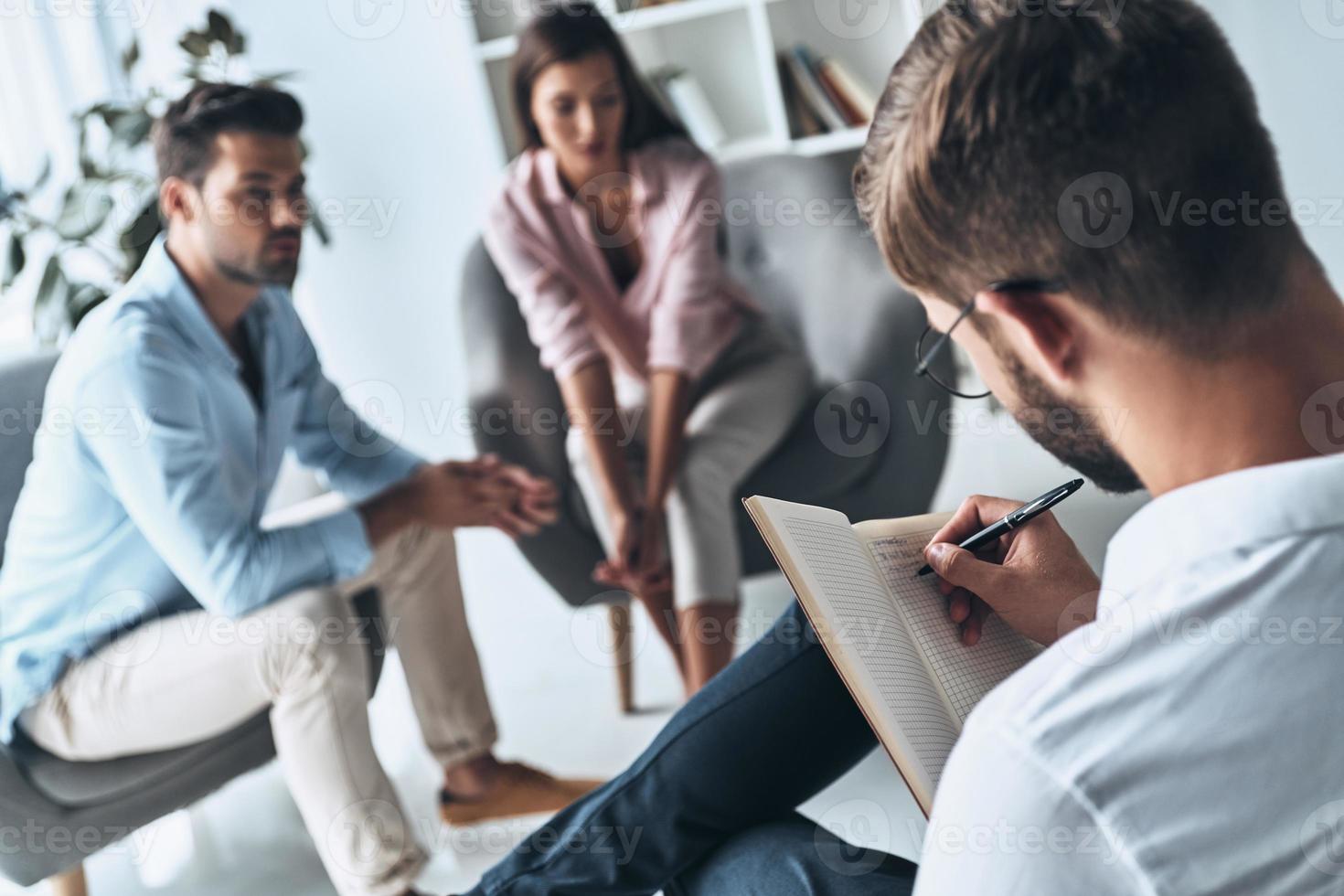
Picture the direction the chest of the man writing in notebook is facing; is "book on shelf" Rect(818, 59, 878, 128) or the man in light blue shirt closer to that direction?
the man in light blue shirt

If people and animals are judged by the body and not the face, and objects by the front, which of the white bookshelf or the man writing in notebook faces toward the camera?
the white bookshelf

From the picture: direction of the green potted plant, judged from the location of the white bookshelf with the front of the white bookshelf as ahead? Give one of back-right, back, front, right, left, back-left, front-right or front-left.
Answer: front-right

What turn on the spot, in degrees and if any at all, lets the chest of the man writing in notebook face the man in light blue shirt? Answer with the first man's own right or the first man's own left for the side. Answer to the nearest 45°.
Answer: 0° — they already face them

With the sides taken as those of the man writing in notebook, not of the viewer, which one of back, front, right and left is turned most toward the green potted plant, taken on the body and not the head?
front

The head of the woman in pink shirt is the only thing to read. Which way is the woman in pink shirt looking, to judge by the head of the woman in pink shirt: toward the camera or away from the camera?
toward the camera

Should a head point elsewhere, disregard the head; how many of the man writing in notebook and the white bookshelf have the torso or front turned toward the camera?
1

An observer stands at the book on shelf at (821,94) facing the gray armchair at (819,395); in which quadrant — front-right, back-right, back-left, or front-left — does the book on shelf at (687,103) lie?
front-right

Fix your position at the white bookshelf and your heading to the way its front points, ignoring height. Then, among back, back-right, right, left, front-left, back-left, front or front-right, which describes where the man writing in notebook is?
front

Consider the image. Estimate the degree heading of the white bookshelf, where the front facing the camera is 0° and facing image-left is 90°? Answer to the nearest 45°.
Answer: approximately 0°

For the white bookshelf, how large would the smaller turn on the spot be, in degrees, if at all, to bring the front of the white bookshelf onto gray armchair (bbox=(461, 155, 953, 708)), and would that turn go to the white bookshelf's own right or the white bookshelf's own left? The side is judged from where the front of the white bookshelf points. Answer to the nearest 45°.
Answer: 0° — it already faces it

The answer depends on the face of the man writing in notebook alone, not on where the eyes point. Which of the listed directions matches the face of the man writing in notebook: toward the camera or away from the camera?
away from the camera

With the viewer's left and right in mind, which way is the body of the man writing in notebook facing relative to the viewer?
facing away from the viewer and to the left of the viewer
